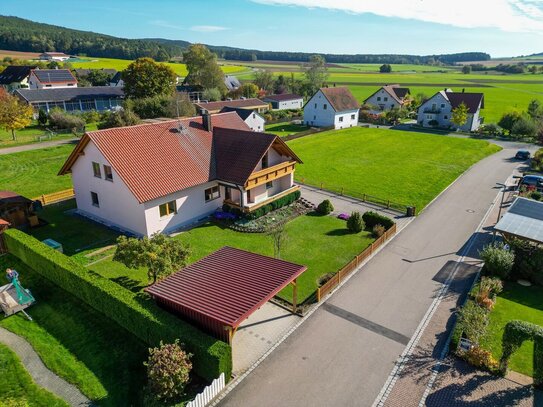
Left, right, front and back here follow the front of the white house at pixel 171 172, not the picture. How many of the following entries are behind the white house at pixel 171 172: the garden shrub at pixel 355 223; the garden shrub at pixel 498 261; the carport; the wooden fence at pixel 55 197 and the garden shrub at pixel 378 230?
1

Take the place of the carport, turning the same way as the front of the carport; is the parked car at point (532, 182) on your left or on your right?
on your left

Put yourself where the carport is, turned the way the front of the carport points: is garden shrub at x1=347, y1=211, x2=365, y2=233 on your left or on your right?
on your left

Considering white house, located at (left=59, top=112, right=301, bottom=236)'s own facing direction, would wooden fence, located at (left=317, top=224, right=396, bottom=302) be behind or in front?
in front

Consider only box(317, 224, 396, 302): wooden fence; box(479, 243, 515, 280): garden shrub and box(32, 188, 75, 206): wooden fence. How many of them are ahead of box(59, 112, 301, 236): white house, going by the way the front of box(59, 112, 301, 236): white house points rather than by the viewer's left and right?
2

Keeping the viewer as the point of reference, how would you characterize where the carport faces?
facing the viewer and to the right of the viewer

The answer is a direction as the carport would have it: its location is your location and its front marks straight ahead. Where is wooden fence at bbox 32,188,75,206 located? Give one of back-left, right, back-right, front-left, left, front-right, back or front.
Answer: back

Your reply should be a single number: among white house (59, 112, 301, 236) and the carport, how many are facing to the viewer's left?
0

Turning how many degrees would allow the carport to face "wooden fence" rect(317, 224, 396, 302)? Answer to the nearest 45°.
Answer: approximately 90° to its left

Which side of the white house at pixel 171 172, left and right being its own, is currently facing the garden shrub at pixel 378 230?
front

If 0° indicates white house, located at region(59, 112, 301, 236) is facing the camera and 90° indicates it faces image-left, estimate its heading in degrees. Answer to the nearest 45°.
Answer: approximately 315°

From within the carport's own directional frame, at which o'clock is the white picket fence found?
The white picket fence is roughly at 2 o'clock from the carport.
